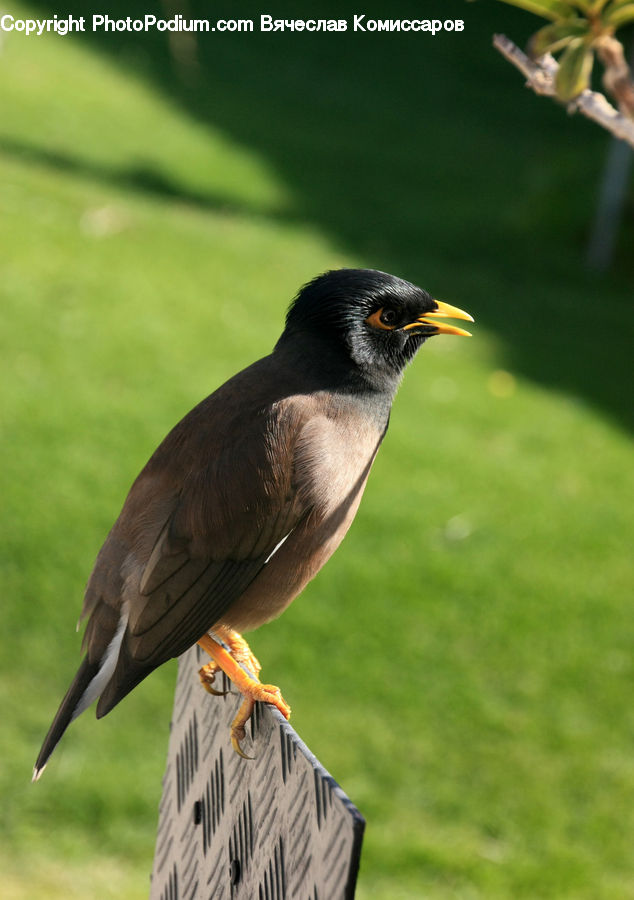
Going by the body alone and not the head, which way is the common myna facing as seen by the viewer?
to the viewer's right
